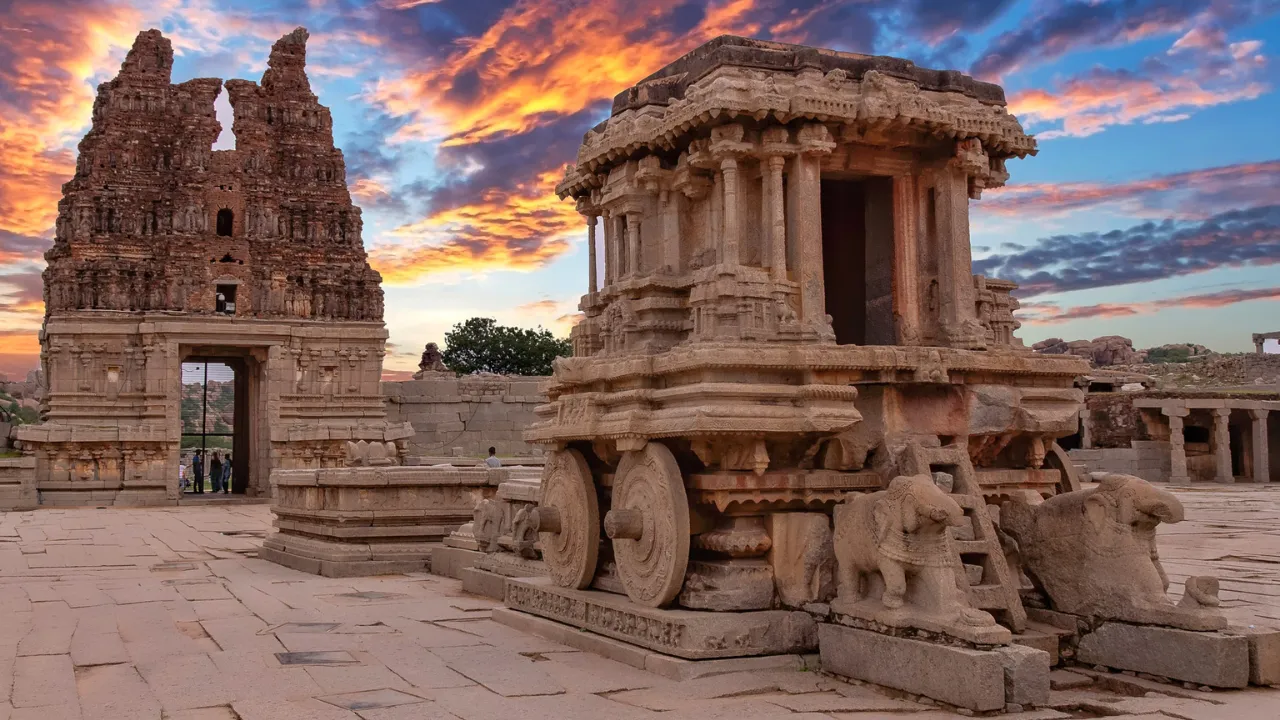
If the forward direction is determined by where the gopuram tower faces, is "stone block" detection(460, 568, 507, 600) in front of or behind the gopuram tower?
in front

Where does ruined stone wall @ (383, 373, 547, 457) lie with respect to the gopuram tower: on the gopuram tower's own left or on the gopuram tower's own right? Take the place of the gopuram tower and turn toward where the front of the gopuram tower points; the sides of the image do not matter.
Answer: on the gopuram tower's own left

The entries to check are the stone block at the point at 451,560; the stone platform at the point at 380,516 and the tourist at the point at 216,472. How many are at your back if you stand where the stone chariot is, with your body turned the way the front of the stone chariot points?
3

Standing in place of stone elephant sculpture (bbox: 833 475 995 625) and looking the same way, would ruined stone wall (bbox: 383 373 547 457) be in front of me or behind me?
behind

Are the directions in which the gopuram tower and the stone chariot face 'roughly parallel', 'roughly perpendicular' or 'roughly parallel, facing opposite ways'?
roughly parallel

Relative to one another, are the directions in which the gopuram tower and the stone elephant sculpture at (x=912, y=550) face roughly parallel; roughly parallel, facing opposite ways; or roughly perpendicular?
roughly parallel

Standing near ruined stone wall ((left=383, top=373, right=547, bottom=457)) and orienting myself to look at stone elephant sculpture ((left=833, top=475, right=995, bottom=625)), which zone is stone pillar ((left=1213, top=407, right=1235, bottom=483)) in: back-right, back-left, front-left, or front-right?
front-left

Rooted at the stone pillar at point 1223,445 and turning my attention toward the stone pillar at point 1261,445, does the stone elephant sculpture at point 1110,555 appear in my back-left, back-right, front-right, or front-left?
back-right

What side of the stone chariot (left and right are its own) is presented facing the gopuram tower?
back

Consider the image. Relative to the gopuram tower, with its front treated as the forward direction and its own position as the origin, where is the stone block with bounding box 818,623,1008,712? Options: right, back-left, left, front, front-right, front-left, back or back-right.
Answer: front

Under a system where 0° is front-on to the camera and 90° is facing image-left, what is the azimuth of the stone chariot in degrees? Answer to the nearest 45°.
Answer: approximately 315°

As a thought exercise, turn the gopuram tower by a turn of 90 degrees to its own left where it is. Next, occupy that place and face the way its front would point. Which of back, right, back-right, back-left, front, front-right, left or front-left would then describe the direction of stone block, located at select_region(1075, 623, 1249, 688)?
right

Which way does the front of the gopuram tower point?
toward the camera

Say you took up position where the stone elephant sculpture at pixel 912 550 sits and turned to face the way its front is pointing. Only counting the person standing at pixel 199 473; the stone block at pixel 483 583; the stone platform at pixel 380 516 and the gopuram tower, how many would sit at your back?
4

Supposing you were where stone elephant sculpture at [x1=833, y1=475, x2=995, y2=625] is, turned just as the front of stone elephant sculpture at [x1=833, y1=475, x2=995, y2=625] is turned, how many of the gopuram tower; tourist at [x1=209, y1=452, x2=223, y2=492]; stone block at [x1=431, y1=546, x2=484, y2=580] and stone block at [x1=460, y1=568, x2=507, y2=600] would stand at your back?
4

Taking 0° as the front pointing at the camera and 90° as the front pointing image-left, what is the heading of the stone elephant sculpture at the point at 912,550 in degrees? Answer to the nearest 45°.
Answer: approximately 315°
